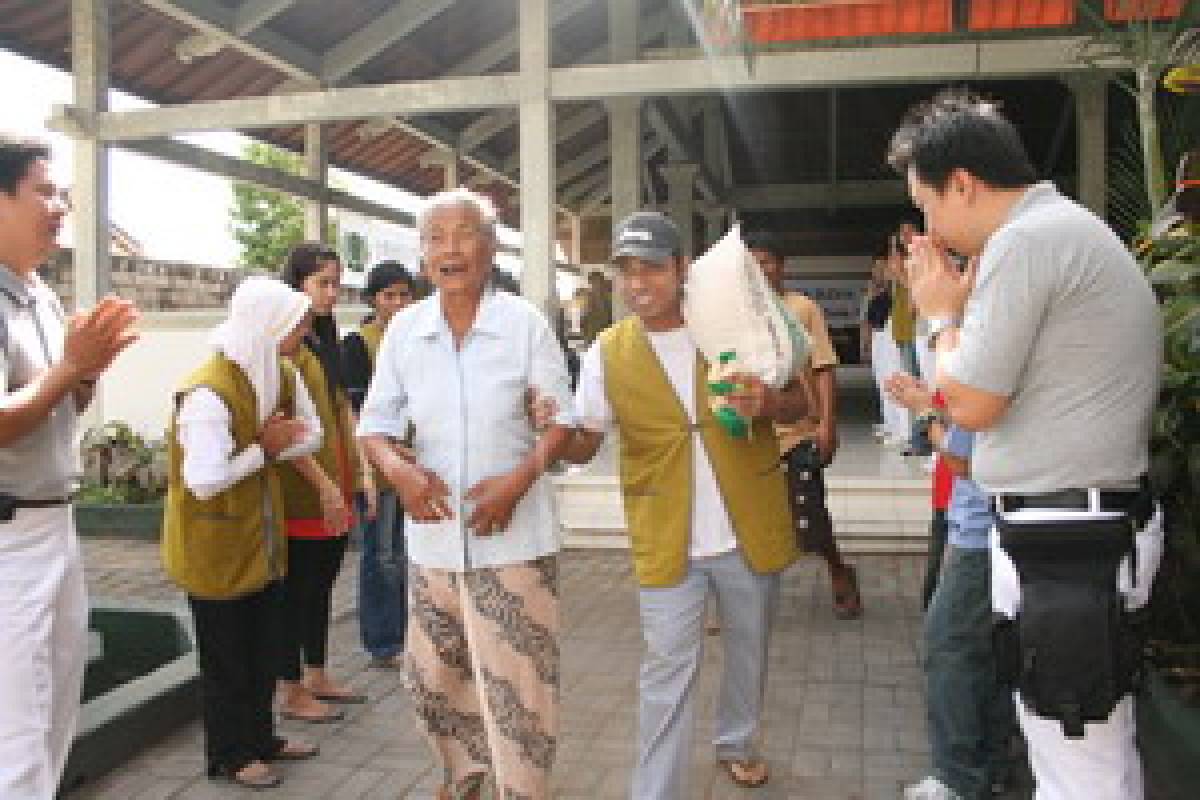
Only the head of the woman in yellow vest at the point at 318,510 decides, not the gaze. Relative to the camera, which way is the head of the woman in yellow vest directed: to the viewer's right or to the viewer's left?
to the viewer's right

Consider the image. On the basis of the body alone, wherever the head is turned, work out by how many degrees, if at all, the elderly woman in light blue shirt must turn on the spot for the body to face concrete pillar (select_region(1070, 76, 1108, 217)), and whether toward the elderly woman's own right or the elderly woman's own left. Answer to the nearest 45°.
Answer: approximately 135° to the elderly woman's own left

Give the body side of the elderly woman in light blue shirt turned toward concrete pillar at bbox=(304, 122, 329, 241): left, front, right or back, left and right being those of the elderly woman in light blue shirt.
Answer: back

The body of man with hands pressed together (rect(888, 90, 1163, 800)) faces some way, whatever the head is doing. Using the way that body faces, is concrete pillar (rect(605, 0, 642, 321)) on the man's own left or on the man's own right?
on the man's own right

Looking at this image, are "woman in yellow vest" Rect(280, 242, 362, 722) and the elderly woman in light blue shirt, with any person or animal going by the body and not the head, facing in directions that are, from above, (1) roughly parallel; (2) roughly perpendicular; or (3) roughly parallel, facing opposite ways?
roughly perpendicular

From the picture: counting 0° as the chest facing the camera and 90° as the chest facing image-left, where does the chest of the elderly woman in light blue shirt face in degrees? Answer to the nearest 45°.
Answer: approximately 0°

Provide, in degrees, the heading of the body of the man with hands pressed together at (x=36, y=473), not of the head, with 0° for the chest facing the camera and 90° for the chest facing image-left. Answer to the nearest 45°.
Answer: approximately 270°

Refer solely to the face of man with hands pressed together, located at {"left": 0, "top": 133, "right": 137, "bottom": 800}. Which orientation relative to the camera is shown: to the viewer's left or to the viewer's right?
to the viewer's right

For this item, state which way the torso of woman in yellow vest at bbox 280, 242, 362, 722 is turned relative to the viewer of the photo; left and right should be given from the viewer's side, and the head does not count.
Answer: facing to the right of the viewer

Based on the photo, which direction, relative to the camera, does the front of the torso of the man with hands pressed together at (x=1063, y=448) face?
to the viewer's left

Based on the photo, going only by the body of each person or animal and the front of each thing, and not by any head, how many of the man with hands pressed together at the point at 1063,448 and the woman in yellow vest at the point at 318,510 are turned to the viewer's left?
1

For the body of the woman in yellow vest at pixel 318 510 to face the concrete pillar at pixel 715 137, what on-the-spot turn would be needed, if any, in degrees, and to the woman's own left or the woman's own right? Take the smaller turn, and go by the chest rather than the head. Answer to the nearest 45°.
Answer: approximately 45° to the woman's own left

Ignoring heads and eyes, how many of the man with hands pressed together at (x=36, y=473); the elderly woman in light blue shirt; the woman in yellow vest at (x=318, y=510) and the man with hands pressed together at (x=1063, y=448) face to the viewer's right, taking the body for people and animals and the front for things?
2
